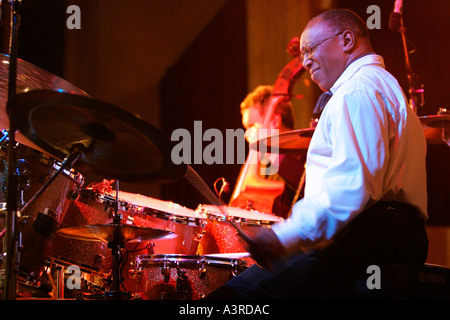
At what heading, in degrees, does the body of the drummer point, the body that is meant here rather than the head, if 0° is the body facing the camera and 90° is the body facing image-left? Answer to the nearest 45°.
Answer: approximately 90°

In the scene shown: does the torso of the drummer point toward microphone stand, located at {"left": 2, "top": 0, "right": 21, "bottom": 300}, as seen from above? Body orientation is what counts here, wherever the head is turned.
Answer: yes

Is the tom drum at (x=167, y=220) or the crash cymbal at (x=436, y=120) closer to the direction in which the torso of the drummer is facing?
the tom drum

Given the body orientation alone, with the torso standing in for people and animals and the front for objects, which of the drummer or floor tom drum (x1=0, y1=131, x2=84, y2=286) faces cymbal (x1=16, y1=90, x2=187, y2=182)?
the drummer
